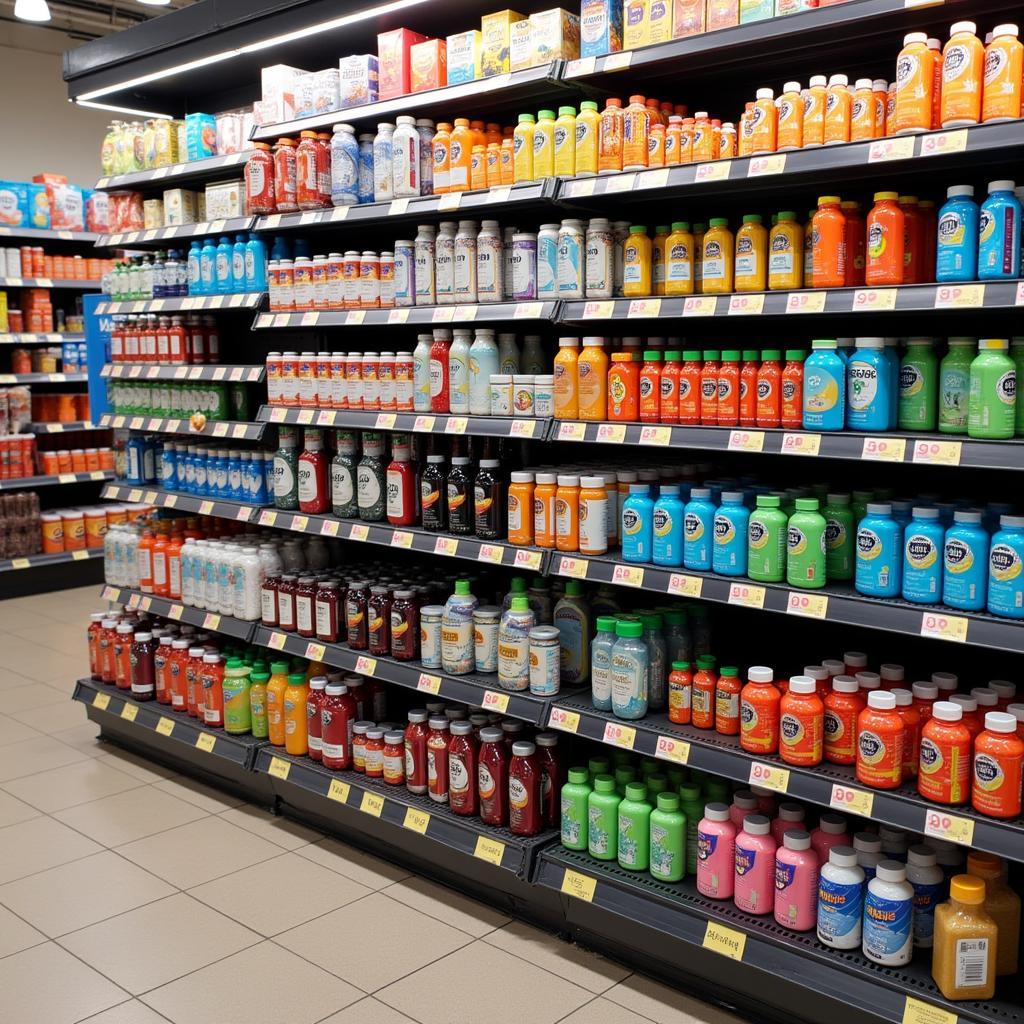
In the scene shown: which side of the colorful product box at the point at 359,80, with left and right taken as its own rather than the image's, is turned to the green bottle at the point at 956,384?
left

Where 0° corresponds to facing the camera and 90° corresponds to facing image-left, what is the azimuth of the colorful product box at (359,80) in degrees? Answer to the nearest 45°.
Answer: approximately 45°

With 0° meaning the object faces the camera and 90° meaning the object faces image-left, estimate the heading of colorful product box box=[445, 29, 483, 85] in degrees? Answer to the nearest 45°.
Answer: approximately 45°

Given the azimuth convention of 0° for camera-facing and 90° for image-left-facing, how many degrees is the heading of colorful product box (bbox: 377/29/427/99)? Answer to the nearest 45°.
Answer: approximately 45°

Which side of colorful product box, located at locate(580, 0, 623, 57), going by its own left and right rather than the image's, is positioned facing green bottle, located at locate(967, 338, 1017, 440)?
left

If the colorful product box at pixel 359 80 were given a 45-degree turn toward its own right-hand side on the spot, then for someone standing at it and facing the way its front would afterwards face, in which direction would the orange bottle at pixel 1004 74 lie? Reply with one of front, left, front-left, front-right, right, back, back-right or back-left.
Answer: back-left

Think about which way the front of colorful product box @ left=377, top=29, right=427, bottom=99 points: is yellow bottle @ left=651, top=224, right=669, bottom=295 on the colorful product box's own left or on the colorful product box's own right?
on the colorful product box's own left

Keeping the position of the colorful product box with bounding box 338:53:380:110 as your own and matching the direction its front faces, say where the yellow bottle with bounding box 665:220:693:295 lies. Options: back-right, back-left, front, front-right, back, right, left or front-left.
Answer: left
